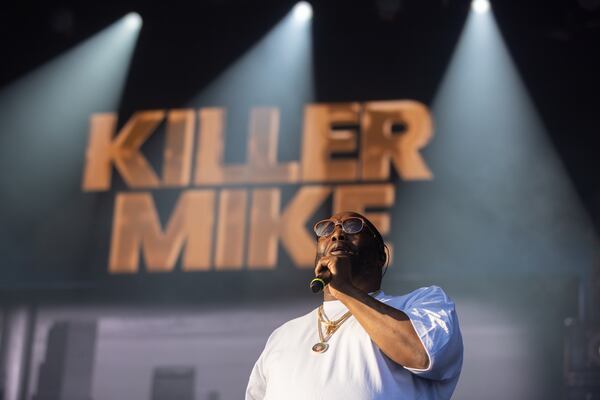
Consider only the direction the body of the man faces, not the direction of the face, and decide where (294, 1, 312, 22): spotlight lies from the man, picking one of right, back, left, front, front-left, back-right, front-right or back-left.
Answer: back-right

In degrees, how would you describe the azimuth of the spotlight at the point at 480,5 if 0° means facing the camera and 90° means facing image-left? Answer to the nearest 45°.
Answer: approximately 0°

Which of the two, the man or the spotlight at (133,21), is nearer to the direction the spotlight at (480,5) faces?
the man

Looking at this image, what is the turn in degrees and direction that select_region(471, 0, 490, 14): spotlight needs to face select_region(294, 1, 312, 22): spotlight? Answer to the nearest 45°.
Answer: approximately 90° to its right

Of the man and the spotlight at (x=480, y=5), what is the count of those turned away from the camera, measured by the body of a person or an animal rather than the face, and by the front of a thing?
0

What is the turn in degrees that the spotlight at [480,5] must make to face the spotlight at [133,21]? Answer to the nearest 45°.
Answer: approximately 90° to its right

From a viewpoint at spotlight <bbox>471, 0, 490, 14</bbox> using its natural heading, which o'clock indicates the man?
The man is roughly at 12 o'clock from the spotlight.

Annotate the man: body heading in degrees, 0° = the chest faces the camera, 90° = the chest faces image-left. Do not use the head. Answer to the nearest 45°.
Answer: approximately 45°
